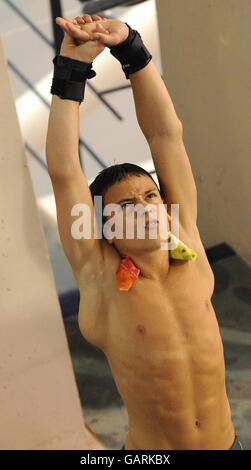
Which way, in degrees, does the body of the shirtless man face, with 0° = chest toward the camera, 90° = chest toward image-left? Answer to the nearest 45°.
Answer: approximately 315°
